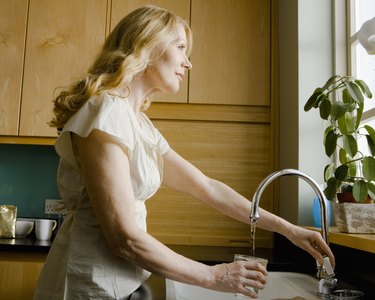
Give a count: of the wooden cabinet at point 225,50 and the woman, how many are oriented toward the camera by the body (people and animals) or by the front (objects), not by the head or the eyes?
1

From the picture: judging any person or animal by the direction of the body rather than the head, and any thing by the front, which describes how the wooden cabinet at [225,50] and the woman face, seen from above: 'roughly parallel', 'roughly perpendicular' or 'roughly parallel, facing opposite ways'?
roughly perpendicular

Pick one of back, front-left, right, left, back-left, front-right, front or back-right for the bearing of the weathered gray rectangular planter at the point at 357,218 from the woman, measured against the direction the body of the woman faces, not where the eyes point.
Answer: front-left

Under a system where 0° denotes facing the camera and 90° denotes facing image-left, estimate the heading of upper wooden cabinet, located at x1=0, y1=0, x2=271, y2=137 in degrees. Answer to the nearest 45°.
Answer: approximately 0°

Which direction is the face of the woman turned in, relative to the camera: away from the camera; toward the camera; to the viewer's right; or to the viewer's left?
to the viewer's right

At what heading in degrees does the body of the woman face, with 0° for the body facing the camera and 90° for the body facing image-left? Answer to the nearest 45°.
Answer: approximately 270°

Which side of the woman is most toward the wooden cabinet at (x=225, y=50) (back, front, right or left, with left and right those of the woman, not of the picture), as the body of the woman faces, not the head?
left

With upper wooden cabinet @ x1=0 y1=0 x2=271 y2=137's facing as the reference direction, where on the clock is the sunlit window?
The sunlit window is roughly at 10 o'clock from the upper wooden cabinet.

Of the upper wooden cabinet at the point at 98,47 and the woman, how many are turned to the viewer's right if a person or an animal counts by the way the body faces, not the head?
1

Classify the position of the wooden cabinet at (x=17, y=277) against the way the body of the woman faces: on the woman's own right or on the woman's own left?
on the woman's own left

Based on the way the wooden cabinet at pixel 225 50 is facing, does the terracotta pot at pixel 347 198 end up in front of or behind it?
in front

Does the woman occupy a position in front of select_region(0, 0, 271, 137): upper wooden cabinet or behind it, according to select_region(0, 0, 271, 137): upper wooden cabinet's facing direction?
in front
